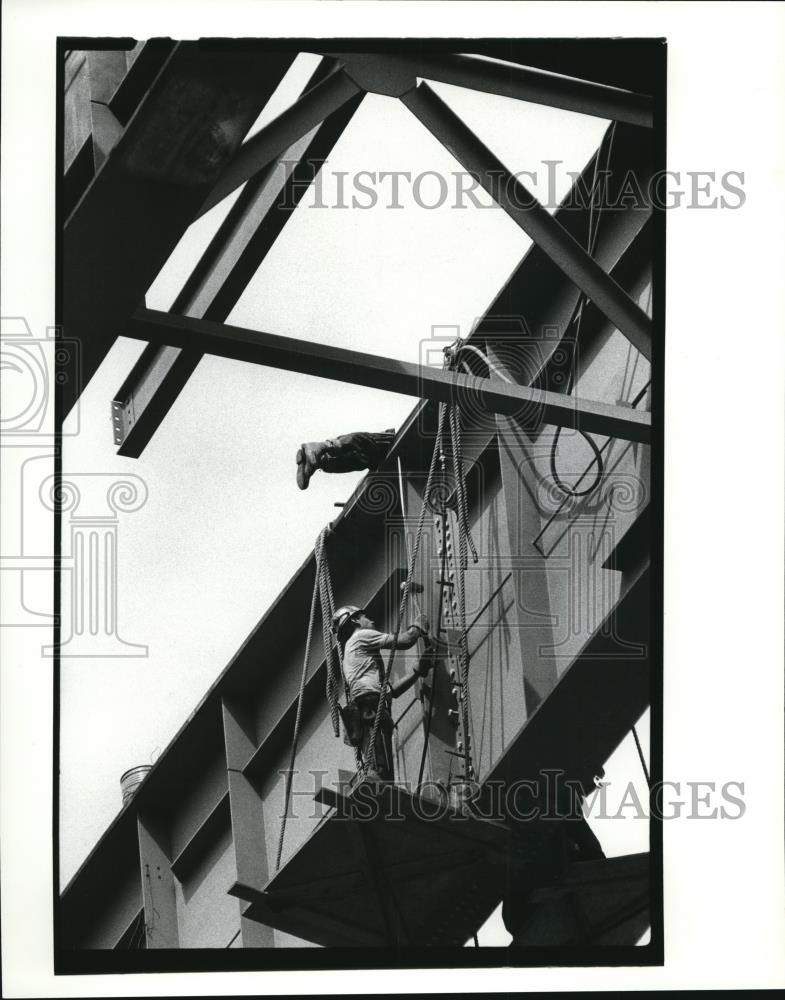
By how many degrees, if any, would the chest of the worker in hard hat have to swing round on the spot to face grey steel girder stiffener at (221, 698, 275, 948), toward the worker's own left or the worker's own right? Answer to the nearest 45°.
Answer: approximately 135° to the worker's own left

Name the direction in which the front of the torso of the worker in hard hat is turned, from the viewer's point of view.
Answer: to the viewer's right

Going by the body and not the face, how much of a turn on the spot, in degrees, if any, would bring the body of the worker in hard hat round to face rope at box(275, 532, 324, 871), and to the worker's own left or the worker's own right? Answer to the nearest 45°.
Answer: approximately 135° to the worker's own left
